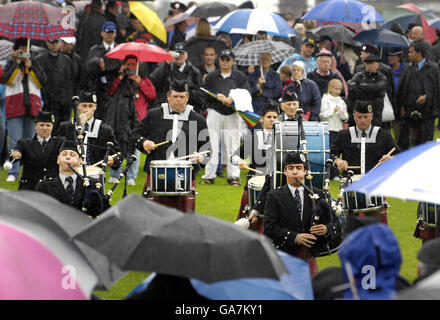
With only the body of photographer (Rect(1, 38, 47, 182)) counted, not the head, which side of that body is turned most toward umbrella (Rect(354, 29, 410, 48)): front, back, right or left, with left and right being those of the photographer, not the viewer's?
left

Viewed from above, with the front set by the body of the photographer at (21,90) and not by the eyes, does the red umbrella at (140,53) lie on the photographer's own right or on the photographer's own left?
on the photographer's own left

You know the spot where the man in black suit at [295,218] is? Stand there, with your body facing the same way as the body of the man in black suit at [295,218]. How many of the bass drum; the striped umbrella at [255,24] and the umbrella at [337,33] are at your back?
3

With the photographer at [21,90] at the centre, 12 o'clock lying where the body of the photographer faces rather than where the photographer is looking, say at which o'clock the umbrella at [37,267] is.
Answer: The umbrella is roughly at 12 o'clock from the photographer.

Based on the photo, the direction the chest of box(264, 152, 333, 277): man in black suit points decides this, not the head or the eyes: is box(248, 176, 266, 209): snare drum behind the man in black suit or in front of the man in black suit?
behind

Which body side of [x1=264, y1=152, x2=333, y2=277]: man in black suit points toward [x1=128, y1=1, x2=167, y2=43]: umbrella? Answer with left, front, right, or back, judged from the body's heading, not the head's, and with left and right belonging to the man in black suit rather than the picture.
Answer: back
